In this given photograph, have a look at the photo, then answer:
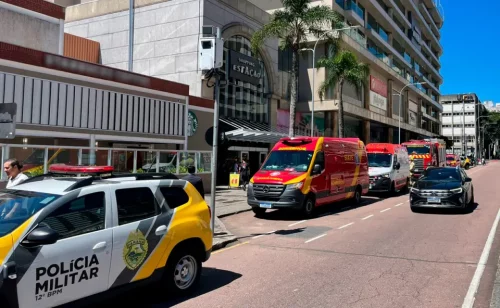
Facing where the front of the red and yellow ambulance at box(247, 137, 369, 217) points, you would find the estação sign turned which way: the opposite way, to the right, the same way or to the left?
to the left

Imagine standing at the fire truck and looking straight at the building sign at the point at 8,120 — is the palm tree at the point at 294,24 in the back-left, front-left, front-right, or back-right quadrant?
front-right

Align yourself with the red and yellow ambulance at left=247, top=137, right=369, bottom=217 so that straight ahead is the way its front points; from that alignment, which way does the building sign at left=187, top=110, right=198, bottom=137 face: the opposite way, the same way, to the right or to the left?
to the left

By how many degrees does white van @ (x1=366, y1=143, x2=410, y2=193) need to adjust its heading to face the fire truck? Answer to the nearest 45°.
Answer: approximately 135° to its right

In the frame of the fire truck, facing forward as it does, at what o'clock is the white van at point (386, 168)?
The white van is roughly at 11 o'clock from the fire truck.

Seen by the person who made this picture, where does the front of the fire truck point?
facing the viewer and to the left of the viewer

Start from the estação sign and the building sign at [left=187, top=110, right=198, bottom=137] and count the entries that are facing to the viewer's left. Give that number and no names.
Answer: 0

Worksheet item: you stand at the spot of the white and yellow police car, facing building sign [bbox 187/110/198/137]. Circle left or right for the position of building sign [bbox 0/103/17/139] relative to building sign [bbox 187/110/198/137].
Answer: left

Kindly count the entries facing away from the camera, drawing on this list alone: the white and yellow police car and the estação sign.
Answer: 0

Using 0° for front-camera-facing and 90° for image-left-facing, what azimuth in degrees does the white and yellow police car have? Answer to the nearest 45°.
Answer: approximately 45°

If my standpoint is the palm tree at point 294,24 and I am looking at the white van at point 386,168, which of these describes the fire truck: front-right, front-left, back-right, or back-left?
front-left

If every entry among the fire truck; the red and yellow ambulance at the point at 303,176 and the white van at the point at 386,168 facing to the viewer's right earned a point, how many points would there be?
0
